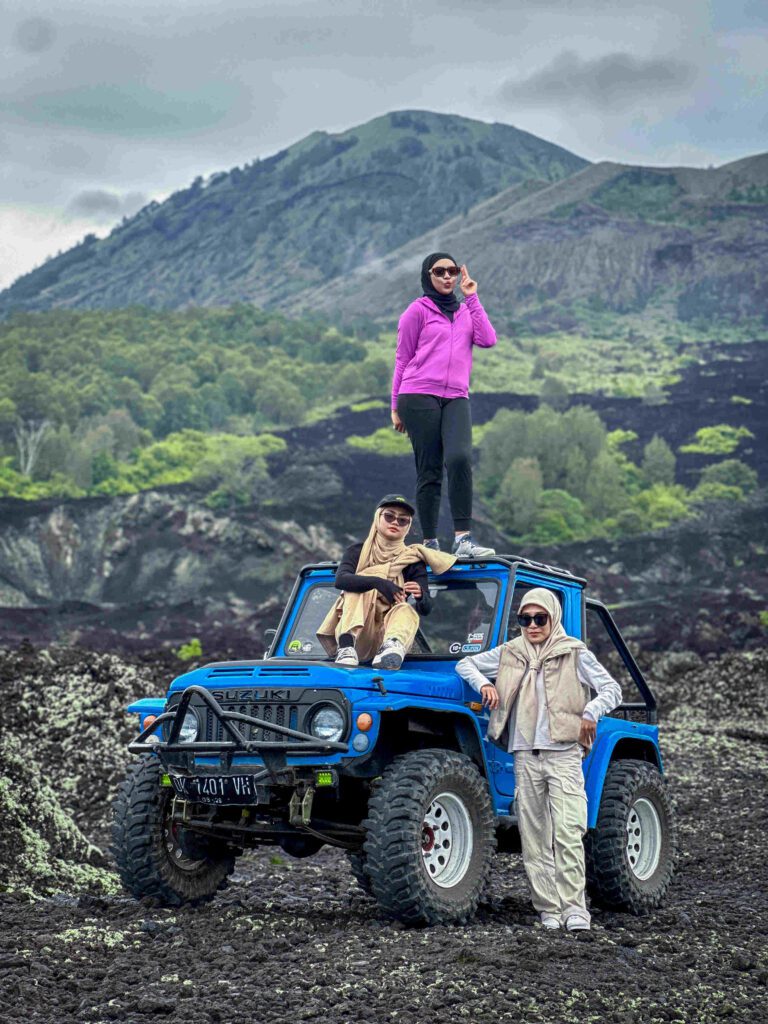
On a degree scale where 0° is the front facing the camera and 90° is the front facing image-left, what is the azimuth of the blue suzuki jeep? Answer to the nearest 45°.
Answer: approximately 45°

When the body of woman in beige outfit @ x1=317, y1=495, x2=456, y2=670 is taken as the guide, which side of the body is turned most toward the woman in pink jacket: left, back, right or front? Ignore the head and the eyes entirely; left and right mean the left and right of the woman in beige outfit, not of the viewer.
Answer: back

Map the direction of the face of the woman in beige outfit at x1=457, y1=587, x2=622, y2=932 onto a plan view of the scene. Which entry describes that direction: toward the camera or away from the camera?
toward the camera

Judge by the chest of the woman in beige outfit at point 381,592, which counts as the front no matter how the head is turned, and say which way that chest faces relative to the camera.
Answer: toward the camera

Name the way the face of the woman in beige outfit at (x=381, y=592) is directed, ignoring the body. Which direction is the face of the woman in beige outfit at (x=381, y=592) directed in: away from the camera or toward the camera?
toward the camera
